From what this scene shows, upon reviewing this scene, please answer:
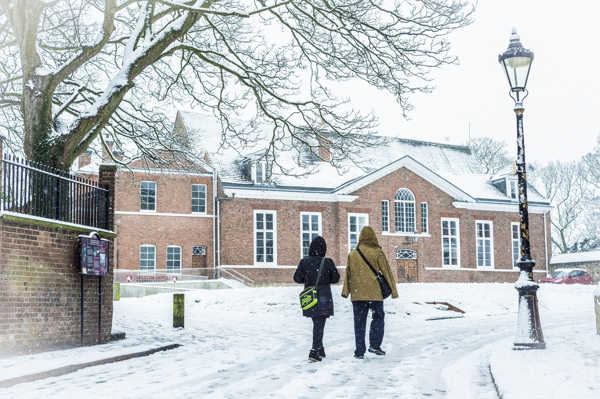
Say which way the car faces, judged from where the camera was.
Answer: facing to the left of the viewer

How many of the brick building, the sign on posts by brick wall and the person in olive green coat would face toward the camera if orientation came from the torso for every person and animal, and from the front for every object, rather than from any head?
2

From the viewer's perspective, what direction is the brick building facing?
toward the camera

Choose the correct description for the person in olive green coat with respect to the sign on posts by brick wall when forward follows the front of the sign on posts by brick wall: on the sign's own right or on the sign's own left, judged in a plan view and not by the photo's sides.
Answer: on the sign's own left

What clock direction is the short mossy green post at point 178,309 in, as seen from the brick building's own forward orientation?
The short mossy green post is roughly at 12 o'clock from the brick building.

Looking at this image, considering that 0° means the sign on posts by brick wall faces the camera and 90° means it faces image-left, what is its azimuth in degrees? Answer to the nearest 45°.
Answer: approximately 0°

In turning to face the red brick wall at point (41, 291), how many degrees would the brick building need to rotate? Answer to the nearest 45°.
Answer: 0° — it already faces it

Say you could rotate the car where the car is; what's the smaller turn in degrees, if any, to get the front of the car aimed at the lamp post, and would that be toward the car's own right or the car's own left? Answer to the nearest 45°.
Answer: approximately 90° to the car's own left

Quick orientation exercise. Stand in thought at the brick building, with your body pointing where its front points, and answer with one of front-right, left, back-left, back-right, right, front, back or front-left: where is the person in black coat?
front

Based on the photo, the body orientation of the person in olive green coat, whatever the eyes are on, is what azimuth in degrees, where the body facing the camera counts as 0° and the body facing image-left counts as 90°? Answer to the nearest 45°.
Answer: approximately 180°

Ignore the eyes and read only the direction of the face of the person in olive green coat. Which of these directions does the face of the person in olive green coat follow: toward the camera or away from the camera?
away from the camera

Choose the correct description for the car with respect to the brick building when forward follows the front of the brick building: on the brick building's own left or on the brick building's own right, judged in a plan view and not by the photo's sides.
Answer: on the brick building's own left
